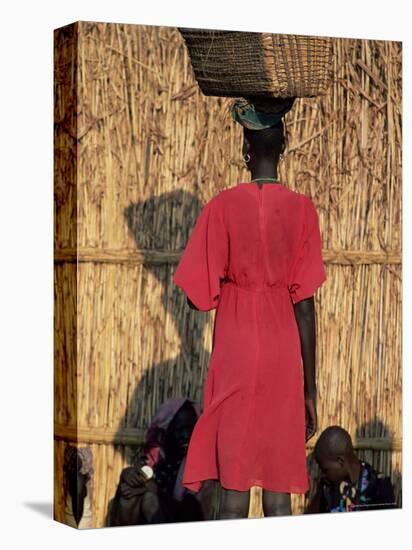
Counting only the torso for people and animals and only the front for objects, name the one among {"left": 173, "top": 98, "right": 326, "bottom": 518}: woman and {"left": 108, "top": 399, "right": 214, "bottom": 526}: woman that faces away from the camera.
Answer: {"left": 173, "top": 98, "right": 326, "bottom": 518}: woman

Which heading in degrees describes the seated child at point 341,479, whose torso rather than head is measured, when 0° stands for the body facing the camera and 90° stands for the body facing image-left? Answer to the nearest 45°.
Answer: approximately 45°

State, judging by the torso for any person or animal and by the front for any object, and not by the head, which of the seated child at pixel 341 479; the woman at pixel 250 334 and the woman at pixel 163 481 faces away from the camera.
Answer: the woman at pixel 250 334

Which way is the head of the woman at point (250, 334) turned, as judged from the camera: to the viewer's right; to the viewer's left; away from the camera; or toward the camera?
away from the camera

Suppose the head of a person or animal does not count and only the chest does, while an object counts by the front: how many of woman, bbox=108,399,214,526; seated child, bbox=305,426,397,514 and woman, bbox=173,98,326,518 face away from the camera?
1

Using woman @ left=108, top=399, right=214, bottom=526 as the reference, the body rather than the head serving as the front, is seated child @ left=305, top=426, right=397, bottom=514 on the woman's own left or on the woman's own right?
on the woman's own left

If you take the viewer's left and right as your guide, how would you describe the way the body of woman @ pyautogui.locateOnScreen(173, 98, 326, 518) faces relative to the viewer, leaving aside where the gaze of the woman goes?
facing away from the viewer

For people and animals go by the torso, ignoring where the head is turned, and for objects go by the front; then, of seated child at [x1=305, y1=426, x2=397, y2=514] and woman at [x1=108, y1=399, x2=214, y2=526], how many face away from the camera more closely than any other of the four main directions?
0
